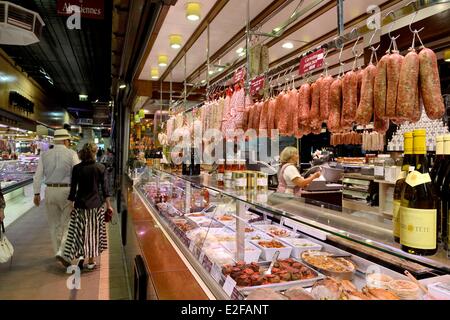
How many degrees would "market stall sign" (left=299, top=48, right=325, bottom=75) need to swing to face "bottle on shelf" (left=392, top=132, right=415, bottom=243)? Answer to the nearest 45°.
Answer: approximately 45° to its left

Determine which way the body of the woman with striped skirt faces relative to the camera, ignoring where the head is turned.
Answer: away from the camera

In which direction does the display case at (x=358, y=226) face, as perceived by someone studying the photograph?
facing the viewer and to the left of the viewer

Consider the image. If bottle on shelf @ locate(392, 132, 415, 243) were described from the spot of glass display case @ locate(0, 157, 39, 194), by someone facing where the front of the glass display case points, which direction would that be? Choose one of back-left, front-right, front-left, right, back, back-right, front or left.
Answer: front-right

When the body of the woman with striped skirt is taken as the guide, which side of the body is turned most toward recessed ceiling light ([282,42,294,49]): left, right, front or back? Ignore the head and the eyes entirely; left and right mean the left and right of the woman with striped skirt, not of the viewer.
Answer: right

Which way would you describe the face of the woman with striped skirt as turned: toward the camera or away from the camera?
away from the camera

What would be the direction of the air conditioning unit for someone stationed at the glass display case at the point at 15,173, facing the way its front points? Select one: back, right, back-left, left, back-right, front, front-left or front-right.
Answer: front-right

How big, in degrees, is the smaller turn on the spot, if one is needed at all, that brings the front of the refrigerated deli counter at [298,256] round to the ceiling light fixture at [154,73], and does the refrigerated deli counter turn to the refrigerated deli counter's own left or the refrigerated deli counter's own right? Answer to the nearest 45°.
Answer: approximately 90° to the refrigerated deli counter's own right

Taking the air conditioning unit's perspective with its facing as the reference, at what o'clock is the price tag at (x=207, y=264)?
The price tag is roughly at 1 o'clock from the air conditioning unit.
